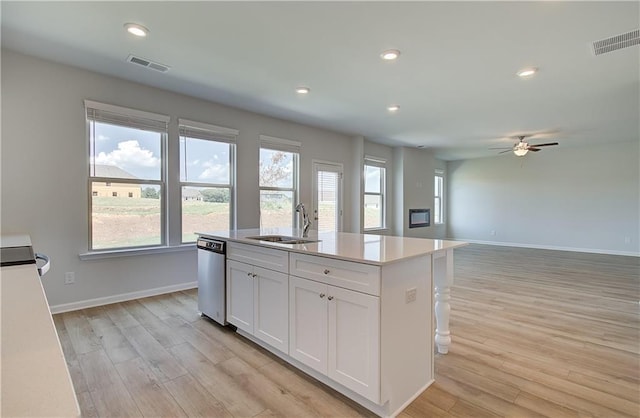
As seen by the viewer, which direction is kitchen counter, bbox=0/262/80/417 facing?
to the viewer's right

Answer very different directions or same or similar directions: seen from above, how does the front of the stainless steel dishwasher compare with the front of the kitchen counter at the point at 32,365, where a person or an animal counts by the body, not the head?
very different directions

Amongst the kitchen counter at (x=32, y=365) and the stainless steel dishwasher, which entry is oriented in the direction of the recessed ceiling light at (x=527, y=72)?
the kitchen counter

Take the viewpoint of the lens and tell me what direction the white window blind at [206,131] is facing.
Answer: facing the viewer and to the right of the viewer

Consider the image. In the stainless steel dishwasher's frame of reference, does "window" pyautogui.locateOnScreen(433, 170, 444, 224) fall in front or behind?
behind

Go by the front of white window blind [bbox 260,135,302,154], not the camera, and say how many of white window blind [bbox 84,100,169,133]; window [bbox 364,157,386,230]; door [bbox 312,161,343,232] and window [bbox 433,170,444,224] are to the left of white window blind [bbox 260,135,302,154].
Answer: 3

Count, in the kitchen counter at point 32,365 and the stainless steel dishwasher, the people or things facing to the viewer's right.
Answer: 1

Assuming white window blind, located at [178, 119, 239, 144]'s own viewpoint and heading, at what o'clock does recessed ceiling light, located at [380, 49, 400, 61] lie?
The recessed ceiling light is roughly at 12 o'clock from the white window blind.

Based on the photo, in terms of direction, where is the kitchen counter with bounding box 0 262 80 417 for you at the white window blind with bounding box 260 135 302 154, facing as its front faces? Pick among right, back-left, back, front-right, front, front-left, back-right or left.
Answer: front-right

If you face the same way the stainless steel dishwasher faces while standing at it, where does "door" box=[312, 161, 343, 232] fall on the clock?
The door is roughly at 6 o'clock from the stainless steel dishwasher.

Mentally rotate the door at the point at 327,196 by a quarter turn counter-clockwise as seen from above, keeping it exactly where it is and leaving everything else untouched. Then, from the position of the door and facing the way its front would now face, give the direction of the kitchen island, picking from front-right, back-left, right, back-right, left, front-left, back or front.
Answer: back-right

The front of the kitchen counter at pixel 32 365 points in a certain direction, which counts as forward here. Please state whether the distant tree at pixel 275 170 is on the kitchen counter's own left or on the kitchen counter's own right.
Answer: on the kitchen counter's own left
